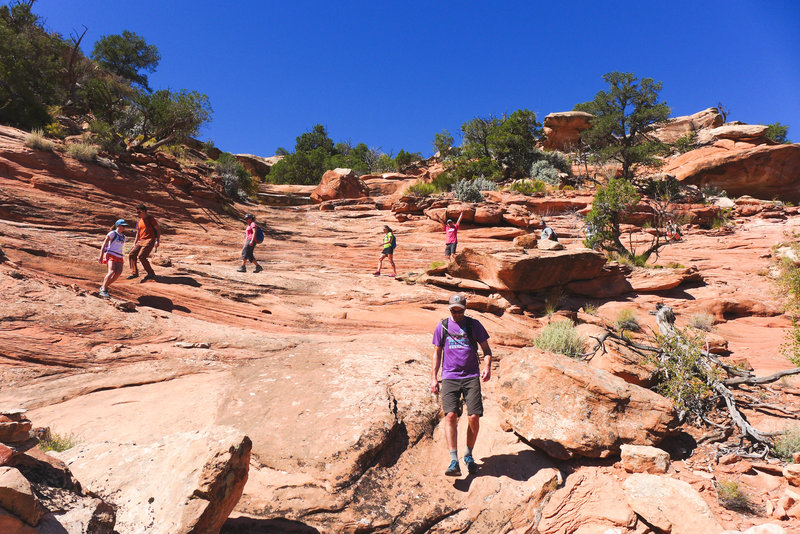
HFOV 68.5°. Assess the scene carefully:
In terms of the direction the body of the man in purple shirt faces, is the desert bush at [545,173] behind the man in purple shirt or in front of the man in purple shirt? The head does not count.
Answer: behind

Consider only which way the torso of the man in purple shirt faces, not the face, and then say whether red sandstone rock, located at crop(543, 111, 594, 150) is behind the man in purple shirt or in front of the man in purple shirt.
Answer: behind

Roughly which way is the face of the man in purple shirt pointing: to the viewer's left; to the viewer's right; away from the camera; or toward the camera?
toward the camera

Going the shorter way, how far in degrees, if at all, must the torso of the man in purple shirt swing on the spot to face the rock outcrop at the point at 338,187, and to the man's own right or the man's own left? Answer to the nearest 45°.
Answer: approximately 180°

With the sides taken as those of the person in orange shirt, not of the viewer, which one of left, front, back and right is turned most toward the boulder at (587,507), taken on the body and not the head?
left

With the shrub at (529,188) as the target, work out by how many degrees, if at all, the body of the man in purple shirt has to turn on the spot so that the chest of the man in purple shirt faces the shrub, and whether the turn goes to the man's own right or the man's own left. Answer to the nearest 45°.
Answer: approximately 180°

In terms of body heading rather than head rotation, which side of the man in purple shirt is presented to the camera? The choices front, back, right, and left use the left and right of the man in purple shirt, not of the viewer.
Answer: front

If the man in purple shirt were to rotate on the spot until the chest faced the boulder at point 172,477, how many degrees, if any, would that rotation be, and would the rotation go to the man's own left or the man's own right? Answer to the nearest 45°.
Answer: approximately 45° to the man's own right

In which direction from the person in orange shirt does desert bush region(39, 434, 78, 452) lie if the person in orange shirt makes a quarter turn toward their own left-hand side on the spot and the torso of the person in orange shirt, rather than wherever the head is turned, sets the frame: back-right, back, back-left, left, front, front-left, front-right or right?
front-right

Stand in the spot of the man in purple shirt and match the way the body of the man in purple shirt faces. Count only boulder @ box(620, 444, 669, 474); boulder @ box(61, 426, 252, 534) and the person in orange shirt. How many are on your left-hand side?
1

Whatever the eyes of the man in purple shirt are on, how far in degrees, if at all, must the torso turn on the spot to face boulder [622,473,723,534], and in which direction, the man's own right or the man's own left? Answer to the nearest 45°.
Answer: approximately 90° to the man's own left

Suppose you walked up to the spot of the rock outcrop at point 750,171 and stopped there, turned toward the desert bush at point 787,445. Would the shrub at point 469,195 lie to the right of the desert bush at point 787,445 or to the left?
right

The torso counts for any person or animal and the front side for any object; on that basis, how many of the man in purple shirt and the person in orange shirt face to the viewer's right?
0

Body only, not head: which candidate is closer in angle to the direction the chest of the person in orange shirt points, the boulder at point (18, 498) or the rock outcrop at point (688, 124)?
the boulder

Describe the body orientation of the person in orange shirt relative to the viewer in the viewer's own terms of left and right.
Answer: facing the viewer and to the left of the viewer

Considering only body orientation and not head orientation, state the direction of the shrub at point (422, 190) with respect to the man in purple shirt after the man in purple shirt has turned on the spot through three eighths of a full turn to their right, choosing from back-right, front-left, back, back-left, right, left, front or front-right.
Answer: front-right

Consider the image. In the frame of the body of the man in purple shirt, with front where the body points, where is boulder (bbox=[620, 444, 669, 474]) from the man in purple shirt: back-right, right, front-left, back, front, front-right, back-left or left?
left

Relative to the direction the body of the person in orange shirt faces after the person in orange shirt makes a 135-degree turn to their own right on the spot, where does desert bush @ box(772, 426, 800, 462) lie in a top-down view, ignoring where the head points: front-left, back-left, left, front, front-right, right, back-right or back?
back-right
